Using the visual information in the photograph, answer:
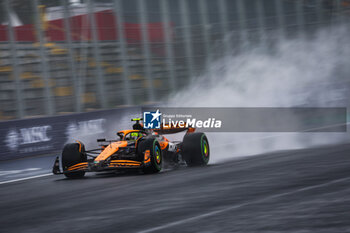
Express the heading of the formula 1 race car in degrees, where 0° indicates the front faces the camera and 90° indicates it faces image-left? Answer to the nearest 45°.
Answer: approximately 45°

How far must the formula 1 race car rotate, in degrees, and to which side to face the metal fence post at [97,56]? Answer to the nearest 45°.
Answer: approximately 135° to its right

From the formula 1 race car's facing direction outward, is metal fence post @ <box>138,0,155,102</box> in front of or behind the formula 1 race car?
behind

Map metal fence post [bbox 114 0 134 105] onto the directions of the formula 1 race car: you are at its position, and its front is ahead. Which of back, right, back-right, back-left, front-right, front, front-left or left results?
back-right

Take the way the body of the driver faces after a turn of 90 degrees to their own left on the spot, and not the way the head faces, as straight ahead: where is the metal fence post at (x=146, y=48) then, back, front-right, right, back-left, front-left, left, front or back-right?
back-left

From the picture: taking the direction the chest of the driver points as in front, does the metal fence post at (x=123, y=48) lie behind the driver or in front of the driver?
behind

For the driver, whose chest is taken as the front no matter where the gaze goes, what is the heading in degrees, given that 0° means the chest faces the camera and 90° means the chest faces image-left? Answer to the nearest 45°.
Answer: approximately 45°
